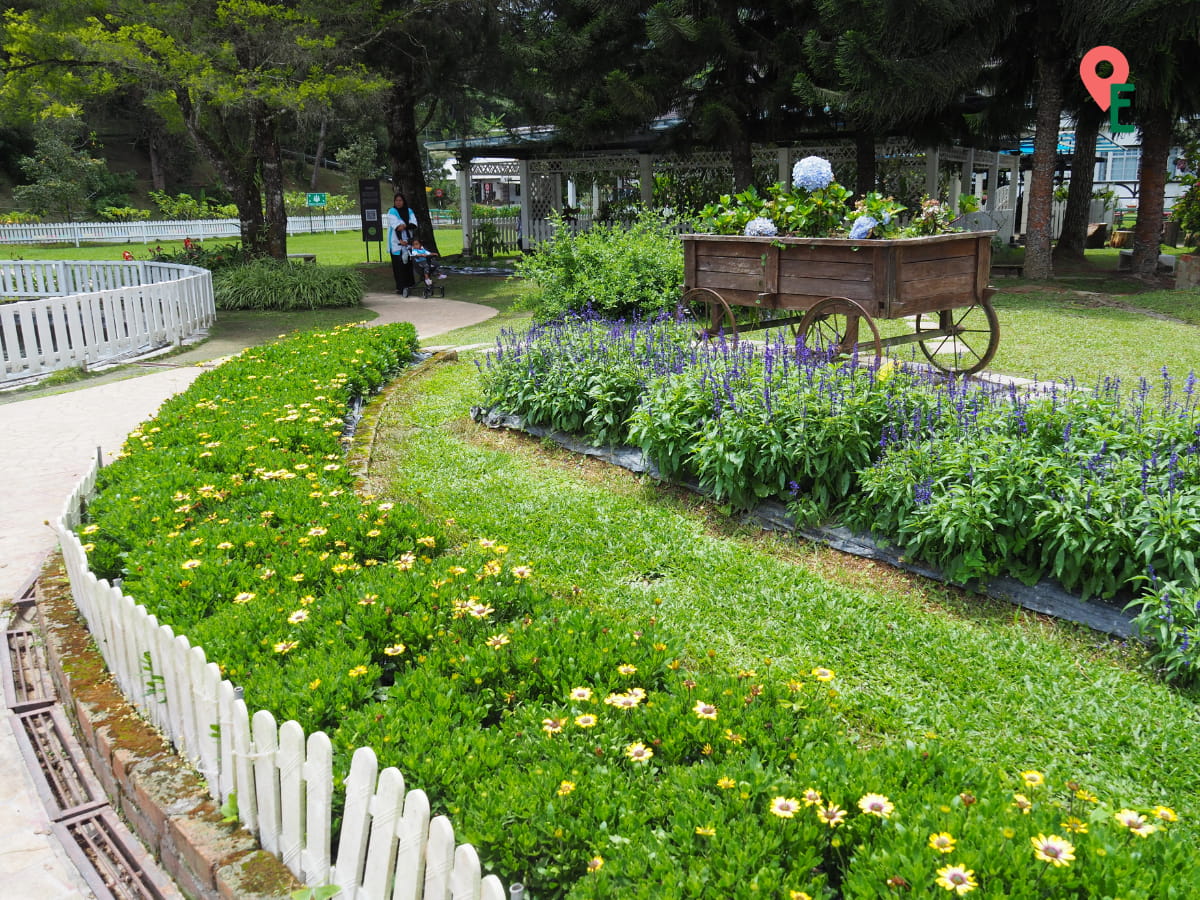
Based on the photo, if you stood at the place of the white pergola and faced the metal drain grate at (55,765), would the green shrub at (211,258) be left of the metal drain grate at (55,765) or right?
right

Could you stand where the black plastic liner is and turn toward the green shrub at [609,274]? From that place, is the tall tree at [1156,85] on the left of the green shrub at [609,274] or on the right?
right

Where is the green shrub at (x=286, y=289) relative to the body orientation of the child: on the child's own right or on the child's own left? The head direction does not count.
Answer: on the child's own right

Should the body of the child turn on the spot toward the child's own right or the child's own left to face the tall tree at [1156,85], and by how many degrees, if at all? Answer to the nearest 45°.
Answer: approximately 45° to the child's own left

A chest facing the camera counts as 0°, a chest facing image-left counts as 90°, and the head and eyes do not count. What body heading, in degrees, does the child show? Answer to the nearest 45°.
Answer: approximately 315°

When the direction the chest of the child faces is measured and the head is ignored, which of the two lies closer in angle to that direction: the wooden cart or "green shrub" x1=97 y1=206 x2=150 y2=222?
the wooden cart

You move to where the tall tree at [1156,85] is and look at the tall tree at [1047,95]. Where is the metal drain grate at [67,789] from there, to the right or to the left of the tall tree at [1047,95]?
left

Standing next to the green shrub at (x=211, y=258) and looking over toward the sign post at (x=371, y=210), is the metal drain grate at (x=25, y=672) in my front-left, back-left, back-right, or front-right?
back-right
